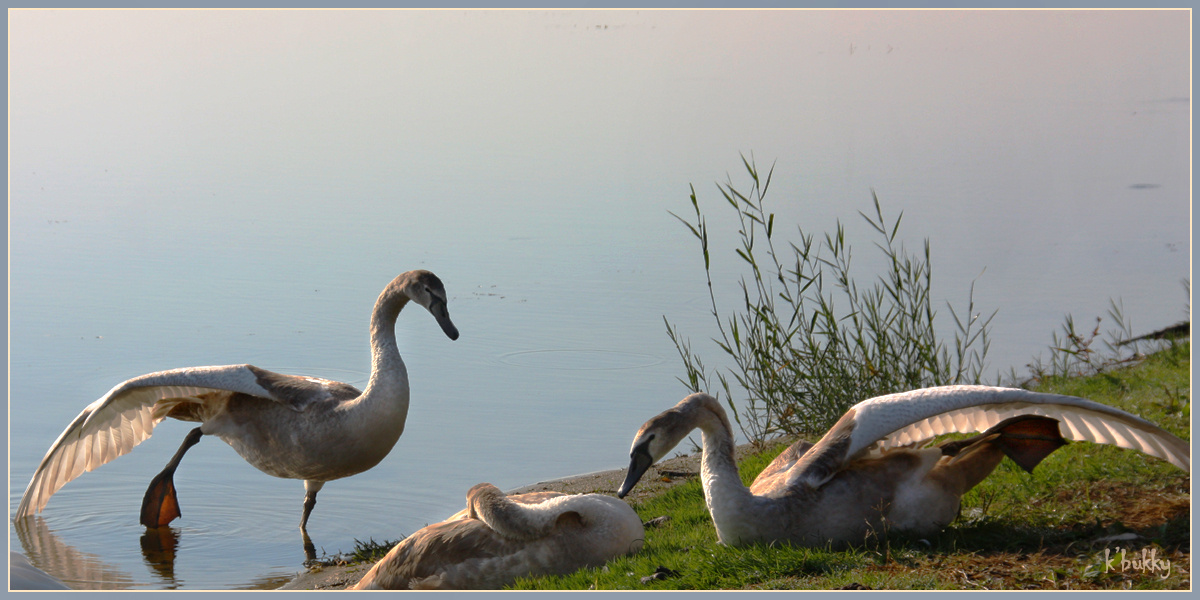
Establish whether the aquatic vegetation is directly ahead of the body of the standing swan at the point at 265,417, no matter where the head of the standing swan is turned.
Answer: yes

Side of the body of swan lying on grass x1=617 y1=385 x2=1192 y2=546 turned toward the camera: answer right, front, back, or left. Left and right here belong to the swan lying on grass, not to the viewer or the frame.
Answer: left

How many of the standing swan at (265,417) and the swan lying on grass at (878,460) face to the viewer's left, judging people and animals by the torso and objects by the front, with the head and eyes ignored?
1

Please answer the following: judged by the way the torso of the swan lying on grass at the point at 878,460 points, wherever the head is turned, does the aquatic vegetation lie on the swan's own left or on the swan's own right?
on the swan's own right

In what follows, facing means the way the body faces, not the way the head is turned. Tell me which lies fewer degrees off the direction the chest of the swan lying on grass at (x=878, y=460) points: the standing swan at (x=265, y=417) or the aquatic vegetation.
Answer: the standing swan

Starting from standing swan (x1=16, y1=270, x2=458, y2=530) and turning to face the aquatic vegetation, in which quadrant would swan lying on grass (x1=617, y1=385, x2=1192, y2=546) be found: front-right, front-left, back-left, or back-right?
front-right

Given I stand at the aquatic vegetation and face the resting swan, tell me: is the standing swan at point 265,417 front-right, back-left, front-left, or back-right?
front-right

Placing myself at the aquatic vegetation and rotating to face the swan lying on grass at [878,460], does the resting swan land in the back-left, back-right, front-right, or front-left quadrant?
front-right

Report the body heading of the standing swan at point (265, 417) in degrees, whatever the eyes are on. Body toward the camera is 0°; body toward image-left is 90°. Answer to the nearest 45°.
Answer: approximately 270°

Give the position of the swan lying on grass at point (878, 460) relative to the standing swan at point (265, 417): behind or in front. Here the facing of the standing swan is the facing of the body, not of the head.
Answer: in front

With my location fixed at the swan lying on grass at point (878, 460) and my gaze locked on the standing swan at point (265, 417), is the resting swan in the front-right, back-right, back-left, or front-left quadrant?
front-left
